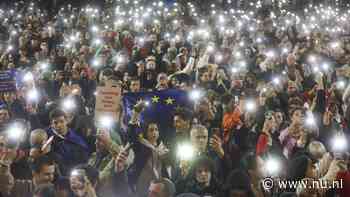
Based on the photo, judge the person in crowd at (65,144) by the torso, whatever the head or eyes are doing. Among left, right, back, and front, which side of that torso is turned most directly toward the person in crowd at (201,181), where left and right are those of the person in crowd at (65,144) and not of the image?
left

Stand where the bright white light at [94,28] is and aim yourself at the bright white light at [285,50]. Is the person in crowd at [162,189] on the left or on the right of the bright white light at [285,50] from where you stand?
right

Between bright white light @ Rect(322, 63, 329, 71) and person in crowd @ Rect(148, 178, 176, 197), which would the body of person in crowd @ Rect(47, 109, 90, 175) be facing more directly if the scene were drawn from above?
the person in crowd

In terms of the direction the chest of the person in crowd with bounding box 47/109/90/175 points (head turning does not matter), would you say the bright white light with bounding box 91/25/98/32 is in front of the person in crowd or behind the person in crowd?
behind

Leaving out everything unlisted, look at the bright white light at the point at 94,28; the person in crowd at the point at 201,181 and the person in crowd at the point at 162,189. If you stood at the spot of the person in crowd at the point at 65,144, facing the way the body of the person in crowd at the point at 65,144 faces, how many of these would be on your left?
2

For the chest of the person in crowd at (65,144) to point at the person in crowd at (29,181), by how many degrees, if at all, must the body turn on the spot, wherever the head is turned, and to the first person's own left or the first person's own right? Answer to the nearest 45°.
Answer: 0° — they already face them

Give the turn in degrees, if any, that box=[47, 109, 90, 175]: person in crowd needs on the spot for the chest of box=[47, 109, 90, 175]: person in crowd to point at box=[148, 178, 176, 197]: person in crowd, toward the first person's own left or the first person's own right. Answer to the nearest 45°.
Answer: approximately 90° to the first person's own left

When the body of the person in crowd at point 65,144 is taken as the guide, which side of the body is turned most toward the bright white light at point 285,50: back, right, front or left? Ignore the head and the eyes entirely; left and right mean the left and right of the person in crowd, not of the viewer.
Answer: back

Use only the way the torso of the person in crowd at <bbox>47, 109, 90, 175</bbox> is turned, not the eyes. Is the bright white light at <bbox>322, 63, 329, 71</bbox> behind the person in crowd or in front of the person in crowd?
behind

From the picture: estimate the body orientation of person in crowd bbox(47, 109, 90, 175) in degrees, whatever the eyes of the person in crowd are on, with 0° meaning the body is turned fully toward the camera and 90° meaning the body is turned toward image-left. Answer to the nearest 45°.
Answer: approximately 45°

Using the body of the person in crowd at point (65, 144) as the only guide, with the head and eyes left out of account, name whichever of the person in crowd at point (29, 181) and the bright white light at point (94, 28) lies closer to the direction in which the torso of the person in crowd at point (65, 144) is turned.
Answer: the person in crowd

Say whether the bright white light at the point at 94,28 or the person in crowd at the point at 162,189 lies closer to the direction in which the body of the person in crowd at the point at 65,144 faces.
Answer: the person in crowd
